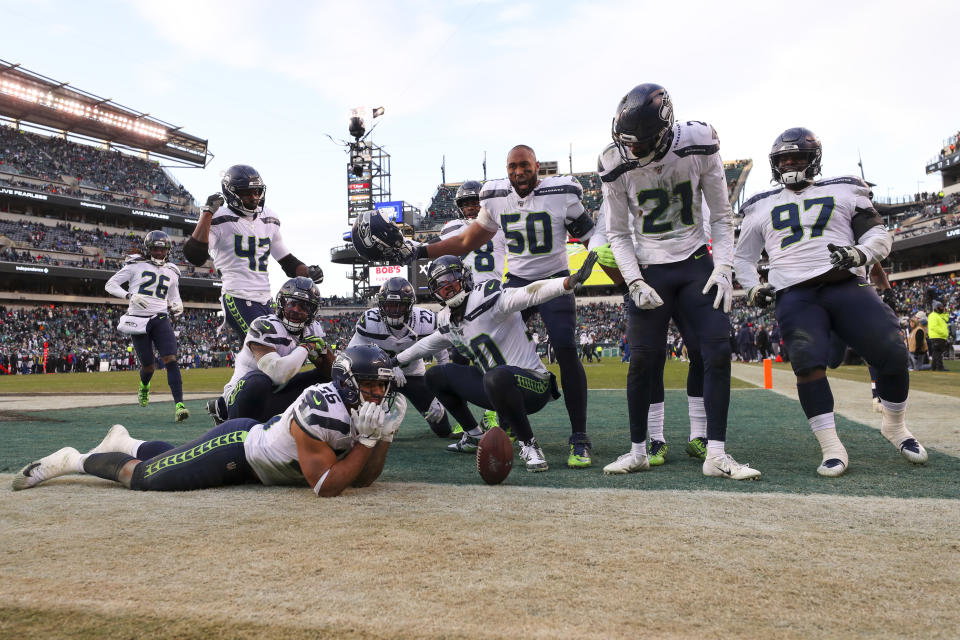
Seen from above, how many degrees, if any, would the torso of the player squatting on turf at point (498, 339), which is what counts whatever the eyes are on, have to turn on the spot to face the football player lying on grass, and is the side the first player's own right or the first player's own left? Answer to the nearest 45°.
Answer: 0° — they already face them

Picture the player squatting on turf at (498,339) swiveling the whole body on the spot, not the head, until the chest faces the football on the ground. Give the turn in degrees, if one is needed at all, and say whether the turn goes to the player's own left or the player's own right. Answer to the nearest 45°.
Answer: approximately 45° to the player's own left

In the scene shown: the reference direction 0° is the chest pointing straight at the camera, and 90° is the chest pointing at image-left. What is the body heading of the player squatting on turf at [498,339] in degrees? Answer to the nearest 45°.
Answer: approximately 45°
